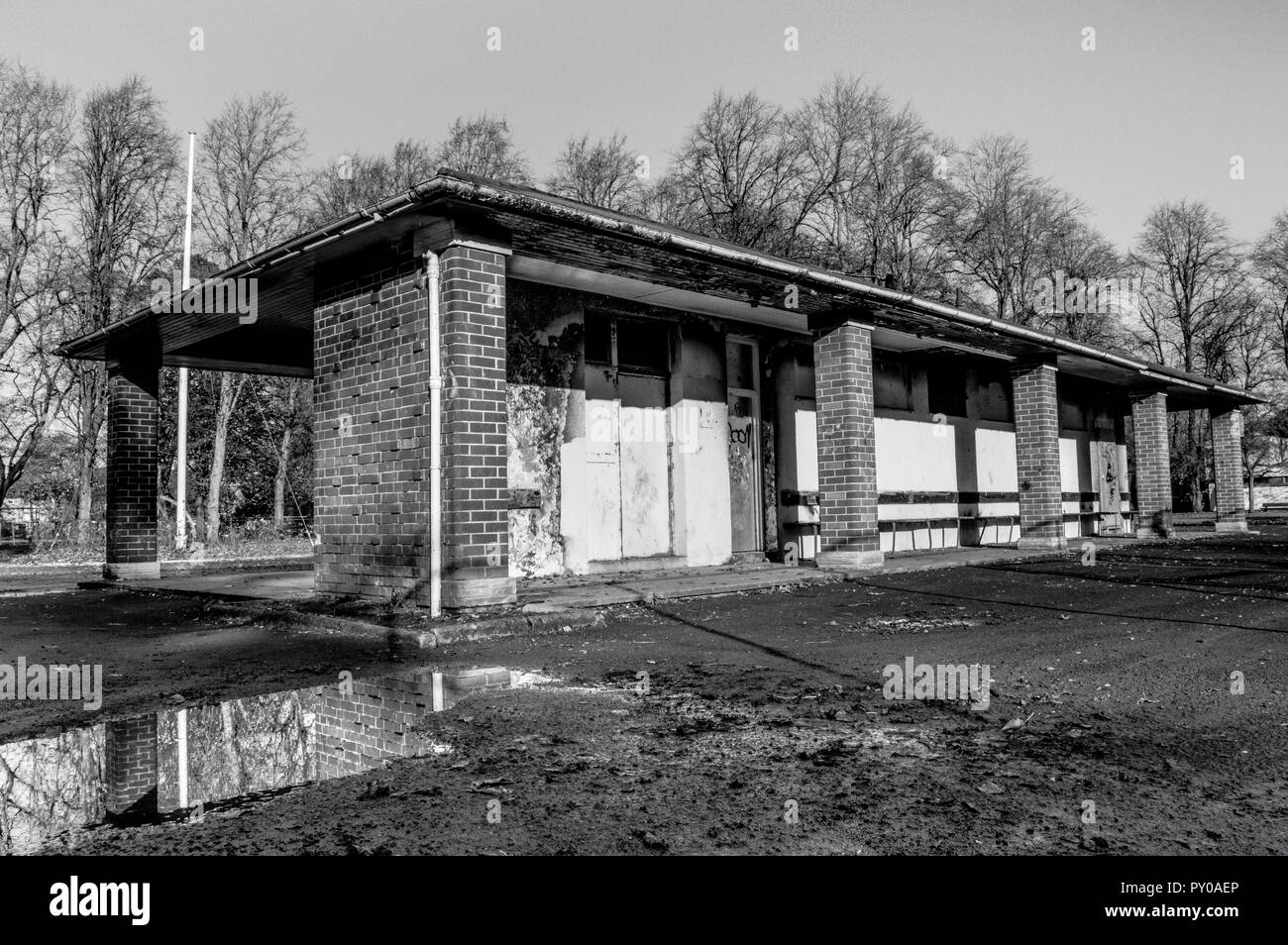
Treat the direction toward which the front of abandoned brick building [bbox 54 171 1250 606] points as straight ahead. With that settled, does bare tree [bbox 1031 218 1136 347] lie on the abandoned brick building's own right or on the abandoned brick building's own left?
on the abandoned brick building's own left

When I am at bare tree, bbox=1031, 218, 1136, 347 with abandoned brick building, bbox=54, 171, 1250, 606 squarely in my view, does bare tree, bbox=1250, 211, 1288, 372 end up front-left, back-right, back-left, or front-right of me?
back-left

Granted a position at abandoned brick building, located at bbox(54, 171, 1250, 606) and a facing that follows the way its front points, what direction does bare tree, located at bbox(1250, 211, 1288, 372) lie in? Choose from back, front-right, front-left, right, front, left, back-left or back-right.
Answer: left

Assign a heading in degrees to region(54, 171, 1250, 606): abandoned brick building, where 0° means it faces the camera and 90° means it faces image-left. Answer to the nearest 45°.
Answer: approximately 315°

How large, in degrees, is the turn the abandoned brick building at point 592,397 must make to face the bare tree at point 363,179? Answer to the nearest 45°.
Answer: approximately 180°

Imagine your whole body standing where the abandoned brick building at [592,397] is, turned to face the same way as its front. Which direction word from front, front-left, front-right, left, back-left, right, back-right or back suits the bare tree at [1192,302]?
left

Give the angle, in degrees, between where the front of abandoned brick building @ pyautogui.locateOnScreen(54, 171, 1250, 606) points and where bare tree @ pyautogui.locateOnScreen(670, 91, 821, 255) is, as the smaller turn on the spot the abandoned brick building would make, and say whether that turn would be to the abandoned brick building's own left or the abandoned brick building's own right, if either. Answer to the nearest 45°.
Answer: approximately 135° to the abandoned brick building's own left
